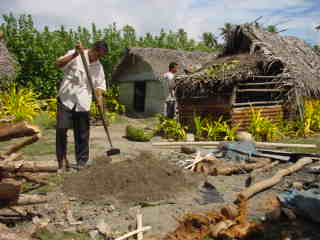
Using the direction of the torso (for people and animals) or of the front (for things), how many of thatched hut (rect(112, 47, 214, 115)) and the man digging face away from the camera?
0

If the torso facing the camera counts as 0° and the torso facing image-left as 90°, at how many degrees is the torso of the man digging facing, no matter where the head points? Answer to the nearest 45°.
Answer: approximately 315°

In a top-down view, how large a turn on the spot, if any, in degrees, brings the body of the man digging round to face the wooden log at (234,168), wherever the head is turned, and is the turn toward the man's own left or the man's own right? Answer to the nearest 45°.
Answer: approximately 45° to the man's own left

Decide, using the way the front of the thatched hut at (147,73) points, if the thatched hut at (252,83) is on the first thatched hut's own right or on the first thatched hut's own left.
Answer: on the first thatched hut's own left

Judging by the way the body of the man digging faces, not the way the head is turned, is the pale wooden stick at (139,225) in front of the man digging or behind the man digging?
in front

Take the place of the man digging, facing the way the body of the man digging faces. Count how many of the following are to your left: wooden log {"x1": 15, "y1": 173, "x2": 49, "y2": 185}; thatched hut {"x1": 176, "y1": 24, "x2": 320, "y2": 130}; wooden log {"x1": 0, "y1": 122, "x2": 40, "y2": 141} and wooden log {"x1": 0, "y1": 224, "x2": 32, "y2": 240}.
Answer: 1

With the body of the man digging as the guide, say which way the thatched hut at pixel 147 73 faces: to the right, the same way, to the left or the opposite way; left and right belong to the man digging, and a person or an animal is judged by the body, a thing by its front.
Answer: to the right

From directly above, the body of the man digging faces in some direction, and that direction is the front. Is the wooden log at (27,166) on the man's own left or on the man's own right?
on the man's own right

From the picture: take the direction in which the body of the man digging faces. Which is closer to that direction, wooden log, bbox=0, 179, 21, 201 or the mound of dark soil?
the mound of dark soil

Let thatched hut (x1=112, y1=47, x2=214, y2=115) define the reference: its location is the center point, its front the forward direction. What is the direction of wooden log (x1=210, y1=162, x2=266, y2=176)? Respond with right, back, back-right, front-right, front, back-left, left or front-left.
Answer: front-left

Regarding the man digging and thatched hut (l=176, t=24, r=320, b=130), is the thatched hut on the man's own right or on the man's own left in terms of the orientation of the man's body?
on the man's own left
